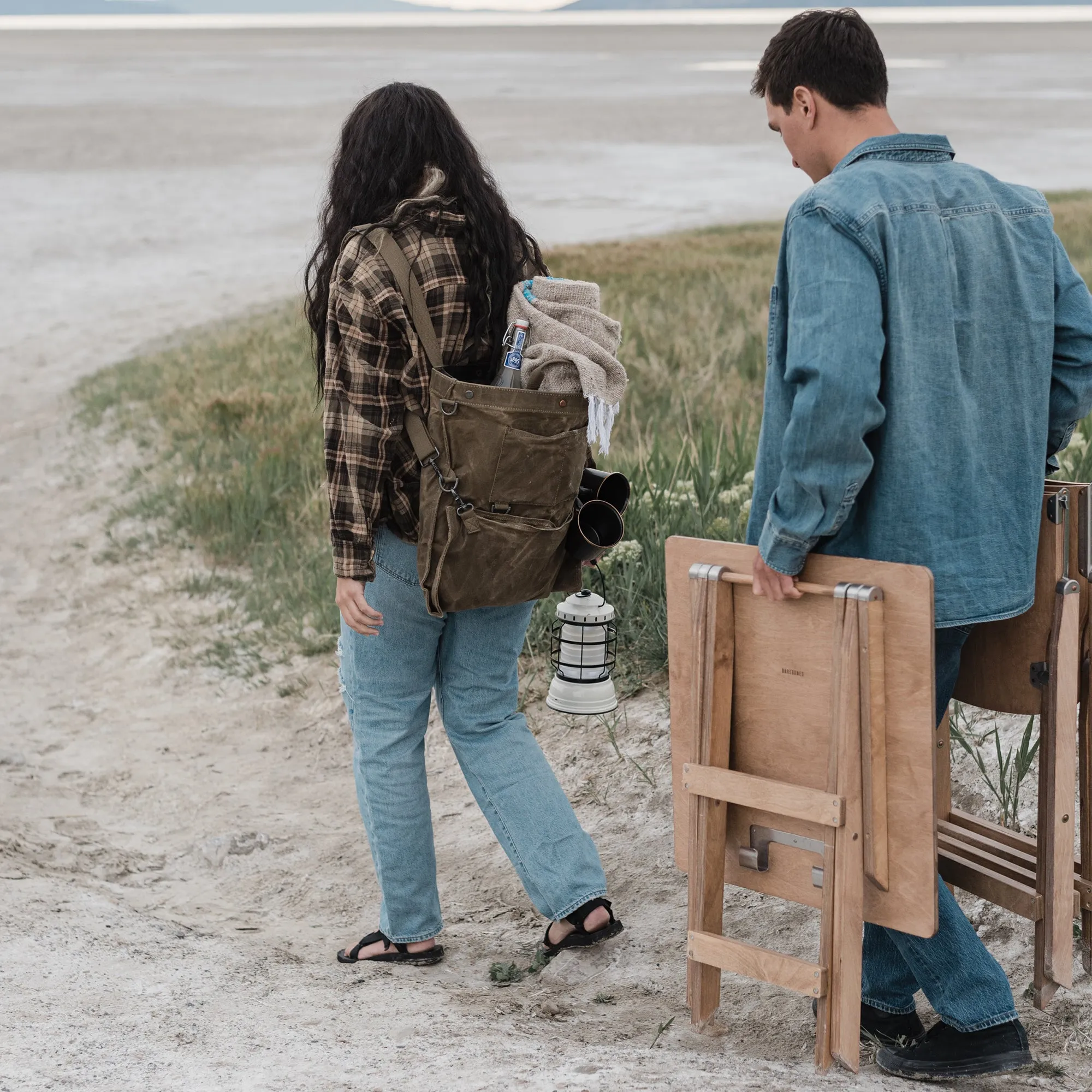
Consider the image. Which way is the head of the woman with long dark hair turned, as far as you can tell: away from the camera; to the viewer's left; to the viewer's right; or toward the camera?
away from the camera

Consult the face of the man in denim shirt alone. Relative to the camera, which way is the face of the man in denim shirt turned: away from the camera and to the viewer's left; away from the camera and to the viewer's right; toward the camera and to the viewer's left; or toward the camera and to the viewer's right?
away from the camera and to the viewer's left

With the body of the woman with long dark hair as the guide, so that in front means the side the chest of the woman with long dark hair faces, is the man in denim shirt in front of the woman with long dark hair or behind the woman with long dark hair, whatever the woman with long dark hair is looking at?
behind

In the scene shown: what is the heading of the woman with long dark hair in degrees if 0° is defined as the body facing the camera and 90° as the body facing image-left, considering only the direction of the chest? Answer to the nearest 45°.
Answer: approximately 135°

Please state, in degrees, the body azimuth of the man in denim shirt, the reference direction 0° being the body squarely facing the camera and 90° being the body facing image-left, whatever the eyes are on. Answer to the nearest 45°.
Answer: approximately 135°

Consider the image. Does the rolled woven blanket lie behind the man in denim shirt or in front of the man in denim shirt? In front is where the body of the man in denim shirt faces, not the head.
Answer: in front

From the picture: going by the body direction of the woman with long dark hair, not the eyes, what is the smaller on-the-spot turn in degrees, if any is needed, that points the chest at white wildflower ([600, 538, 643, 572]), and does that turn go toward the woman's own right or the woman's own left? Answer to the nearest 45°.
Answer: approximately 45° to the woman's own right

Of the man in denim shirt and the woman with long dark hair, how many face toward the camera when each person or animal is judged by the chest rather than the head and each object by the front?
0
